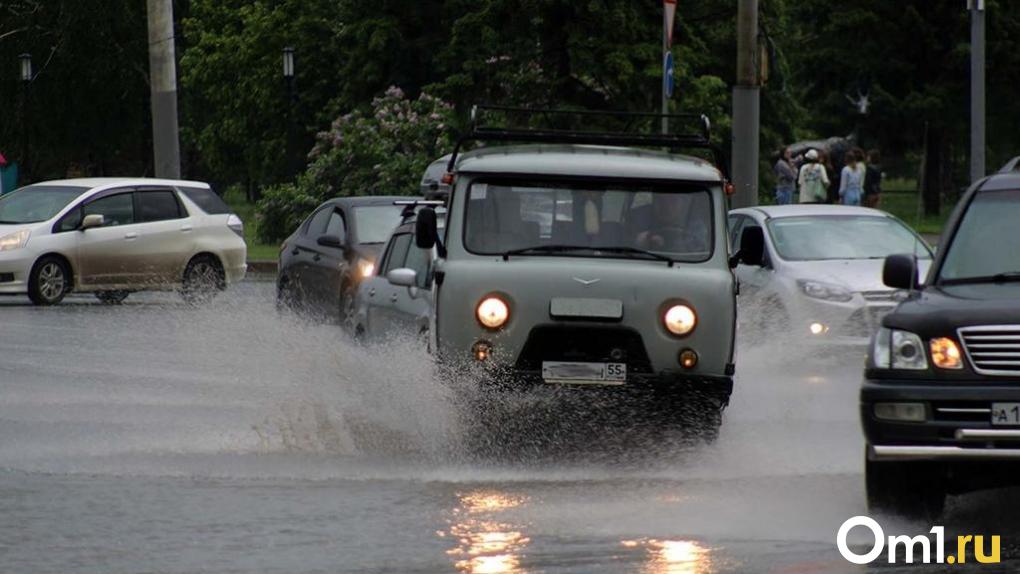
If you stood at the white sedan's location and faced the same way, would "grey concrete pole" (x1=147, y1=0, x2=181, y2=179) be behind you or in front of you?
behind

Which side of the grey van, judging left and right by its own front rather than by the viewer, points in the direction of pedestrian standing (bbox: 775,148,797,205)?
back

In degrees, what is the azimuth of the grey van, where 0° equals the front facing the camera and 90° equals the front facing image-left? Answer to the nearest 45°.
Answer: approximately 0°

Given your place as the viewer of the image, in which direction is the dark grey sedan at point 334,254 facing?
facing the viewer and to the right of the viewer

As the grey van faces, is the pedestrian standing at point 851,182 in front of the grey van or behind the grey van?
behind

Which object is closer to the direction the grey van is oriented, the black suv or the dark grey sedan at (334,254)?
the black suv

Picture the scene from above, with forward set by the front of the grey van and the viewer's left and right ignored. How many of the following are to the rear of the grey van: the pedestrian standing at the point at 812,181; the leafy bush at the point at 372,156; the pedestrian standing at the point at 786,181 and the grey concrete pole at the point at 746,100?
4

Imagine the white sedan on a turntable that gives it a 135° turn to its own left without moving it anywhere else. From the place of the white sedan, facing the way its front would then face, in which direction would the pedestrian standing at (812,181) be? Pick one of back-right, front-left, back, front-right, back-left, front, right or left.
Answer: front
